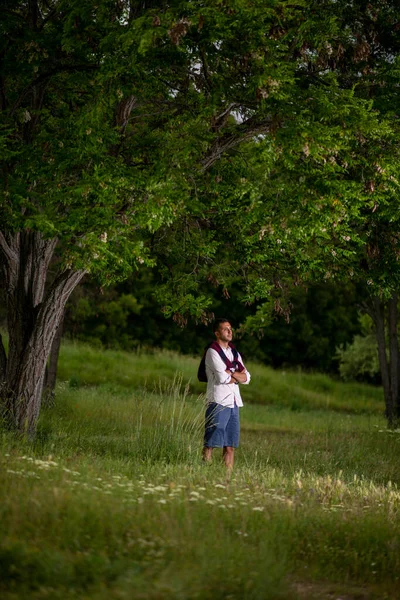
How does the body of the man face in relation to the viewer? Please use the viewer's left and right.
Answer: facing the viewer and to the right of the viewer

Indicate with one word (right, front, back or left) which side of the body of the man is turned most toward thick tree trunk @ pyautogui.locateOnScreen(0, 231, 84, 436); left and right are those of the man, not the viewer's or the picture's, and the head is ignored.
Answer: back

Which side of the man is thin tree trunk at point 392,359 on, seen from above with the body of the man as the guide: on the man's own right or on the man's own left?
on the man's own left
